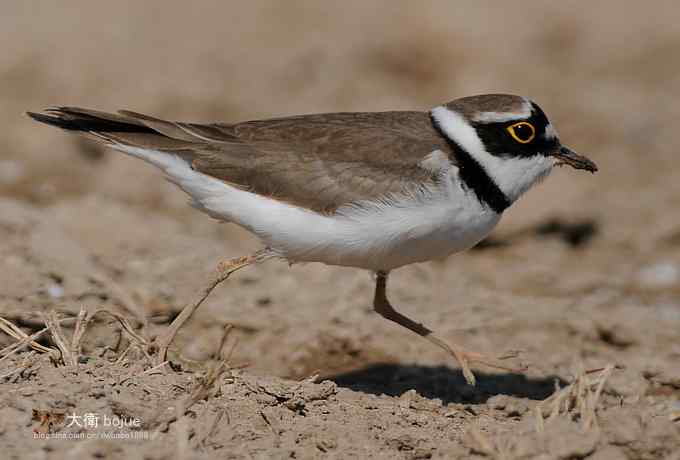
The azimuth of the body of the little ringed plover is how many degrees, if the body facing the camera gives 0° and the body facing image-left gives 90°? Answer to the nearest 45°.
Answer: approximately 270°
